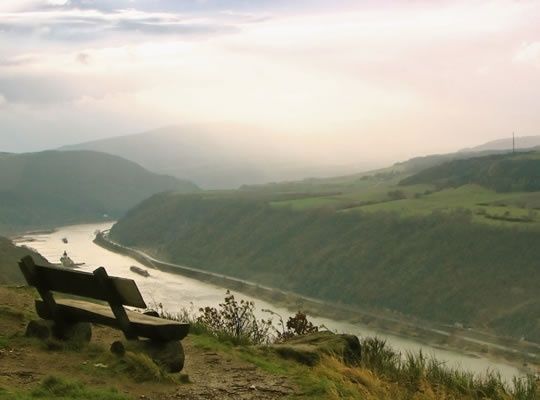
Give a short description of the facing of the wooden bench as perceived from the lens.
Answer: facing away from the viewer and to the right of the viewer
